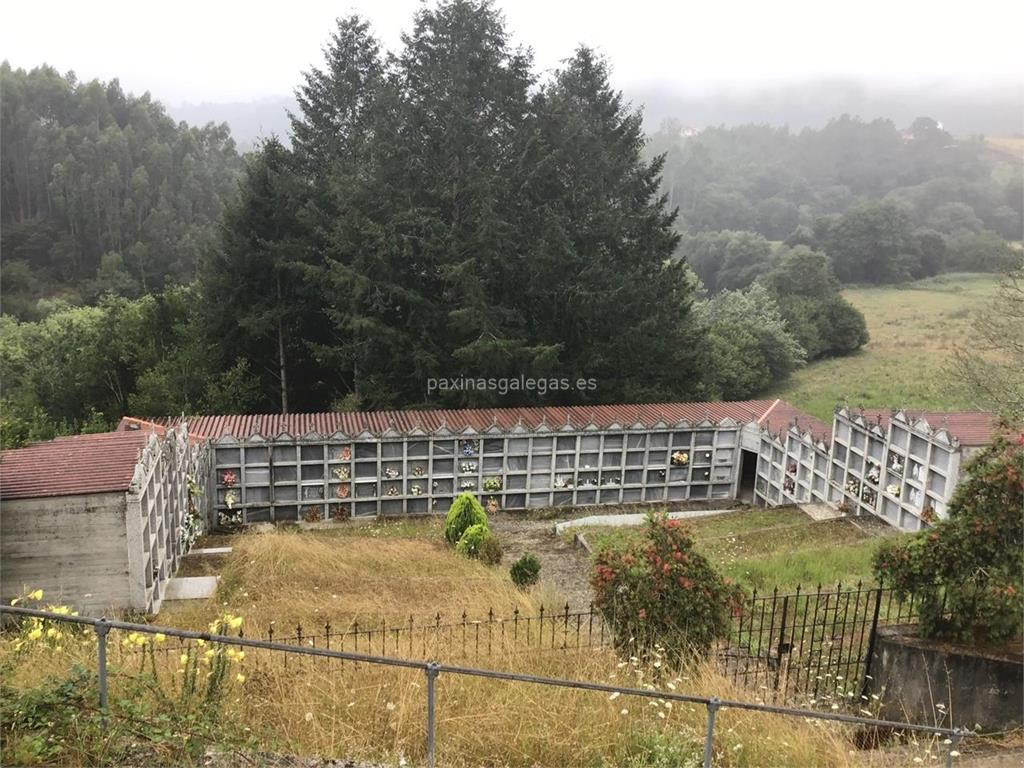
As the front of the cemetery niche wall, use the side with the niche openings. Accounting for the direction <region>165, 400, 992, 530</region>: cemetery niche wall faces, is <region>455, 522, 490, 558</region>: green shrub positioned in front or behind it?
in front

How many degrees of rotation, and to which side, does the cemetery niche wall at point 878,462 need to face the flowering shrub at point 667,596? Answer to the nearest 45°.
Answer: approximately 45° to its left

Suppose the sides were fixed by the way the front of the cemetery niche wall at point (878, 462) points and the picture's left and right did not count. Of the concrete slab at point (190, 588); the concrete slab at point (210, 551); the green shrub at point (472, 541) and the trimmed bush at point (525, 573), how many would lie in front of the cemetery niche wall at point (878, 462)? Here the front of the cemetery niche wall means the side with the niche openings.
4

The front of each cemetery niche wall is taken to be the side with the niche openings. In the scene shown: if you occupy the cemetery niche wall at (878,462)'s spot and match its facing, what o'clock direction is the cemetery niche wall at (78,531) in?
the cemetery niche wall at (78,531) is roughly at 12 o'clock from the cemetery niche wall at (878,462).

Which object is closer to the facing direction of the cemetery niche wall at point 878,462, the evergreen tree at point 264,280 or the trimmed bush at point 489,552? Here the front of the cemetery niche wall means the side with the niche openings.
the trimmed bush

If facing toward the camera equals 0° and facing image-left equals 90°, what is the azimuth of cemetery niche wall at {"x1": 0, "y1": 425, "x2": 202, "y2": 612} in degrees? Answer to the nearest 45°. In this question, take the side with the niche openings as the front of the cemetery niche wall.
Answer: approximately 270°

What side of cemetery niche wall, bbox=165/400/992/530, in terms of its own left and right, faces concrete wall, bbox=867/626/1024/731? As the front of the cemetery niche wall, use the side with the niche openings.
front

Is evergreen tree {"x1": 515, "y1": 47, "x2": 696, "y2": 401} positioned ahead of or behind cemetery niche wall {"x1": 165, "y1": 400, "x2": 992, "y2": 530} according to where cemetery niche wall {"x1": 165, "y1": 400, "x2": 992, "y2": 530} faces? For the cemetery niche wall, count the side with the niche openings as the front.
behind

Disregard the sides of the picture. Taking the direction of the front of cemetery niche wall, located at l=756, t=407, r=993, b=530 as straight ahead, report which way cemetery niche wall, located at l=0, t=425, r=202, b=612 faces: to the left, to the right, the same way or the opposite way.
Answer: the opposite way

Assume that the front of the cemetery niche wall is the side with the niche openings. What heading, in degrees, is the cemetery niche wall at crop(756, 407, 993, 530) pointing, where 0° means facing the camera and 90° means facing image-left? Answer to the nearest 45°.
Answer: approximately 45°

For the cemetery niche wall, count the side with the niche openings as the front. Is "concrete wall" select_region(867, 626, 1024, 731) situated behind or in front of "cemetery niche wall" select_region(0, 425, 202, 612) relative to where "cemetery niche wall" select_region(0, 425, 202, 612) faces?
in front

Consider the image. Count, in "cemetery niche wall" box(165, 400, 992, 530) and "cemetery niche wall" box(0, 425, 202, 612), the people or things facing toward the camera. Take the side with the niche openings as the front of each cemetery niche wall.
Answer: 1
